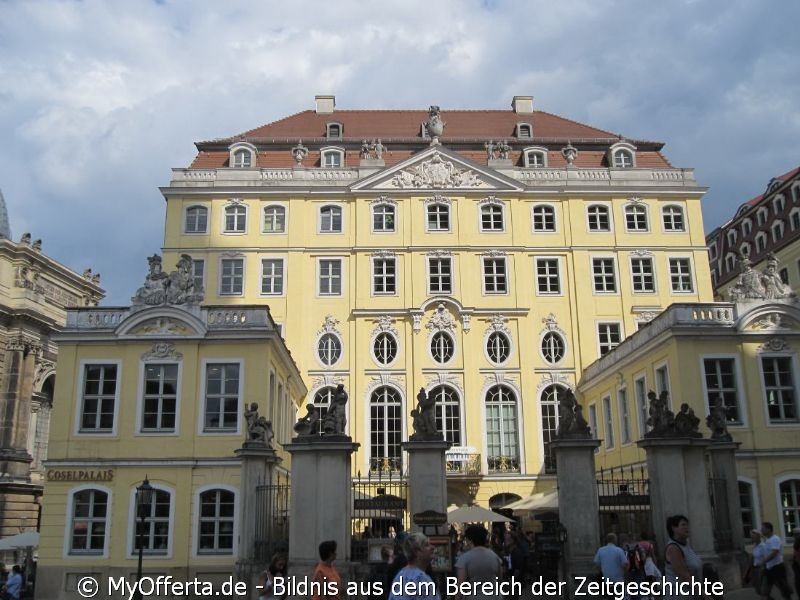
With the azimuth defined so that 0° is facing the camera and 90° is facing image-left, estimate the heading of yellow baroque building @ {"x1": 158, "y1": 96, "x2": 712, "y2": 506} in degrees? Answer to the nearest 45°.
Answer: approximately 0°

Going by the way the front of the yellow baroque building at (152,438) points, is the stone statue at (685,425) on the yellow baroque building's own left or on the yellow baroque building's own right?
on the yellow baroque building's own left

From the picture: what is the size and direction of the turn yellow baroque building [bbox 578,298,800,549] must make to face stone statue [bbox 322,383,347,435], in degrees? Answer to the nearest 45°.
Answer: approximately 45° to its right

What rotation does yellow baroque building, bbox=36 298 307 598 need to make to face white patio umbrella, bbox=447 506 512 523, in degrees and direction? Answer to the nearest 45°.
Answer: approximately 90° to its left
